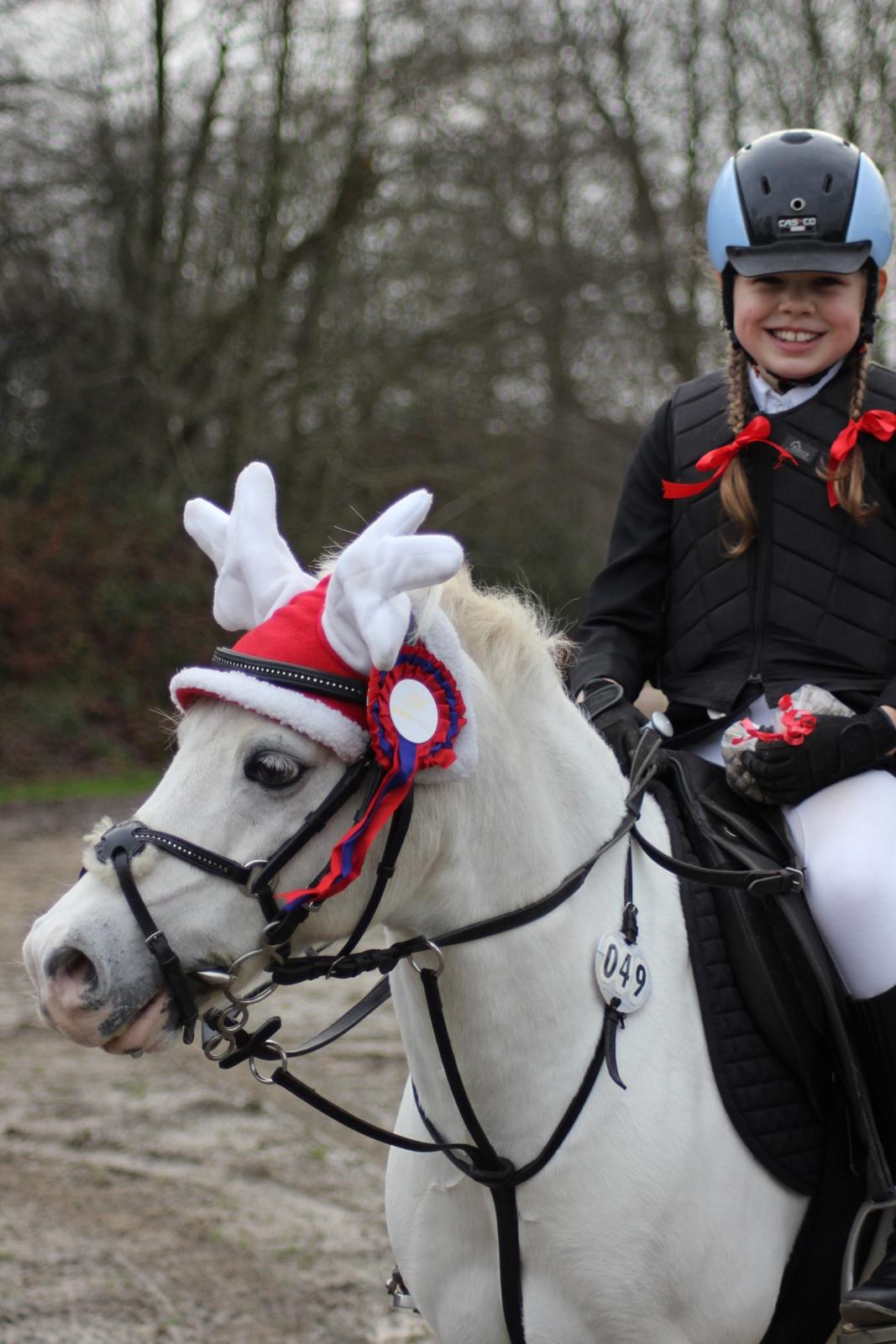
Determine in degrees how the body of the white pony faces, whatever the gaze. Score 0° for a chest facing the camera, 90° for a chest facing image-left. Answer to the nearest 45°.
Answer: approximately 45°

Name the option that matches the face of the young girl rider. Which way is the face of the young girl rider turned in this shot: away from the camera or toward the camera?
toward the camera
